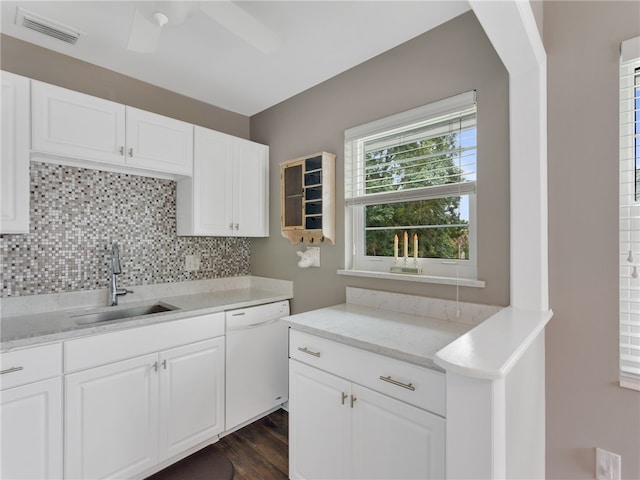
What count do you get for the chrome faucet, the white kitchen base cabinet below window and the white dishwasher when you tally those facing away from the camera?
0

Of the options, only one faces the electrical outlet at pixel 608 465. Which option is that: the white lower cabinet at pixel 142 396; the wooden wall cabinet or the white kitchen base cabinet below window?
the white lower cabinet

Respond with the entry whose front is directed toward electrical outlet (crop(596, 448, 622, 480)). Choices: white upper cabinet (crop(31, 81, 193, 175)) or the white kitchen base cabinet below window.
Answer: the white upper cabinet

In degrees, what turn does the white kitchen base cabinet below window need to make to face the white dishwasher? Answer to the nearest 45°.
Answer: approximately 90° to its right

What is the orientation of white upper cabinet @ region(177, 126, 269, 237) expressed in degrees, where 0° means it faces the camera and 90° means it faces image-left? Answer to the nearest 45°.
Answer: approximately 315°

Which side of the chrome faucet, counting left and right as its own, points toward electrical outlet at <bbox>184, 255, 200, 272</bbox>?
left

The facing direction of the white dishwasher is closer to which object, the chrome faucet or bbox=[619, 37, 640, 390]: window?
the window

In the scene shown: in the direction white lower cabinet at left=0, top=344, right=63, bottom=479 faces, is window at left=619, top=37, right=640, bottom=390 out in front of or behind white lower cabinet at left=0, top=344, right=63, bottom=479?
in front

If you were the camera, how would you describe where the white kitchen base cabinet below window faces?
facing the viewer and to the left of the viewer

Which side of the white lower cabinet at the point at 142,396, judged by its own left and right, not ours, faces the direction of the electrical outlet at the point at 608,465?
front

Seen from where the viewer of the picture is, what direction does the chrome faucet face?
facing the viewer and to the right of the viewer

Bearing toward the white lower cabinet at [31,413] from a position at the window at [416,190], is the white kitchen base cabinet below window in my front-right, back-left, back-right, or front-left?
front-left

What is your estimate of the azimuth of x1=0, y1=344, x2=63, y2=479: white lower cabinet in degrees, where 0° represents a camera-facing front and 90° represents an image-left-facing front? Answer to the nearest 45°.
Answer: approximately 315°

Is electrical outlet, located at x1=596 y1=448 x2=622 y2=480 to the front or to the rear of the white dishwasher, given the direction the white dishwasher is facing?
to the front

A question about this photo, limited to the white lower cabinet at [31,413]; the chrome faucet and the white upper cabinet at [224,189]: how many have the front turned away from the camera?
0
